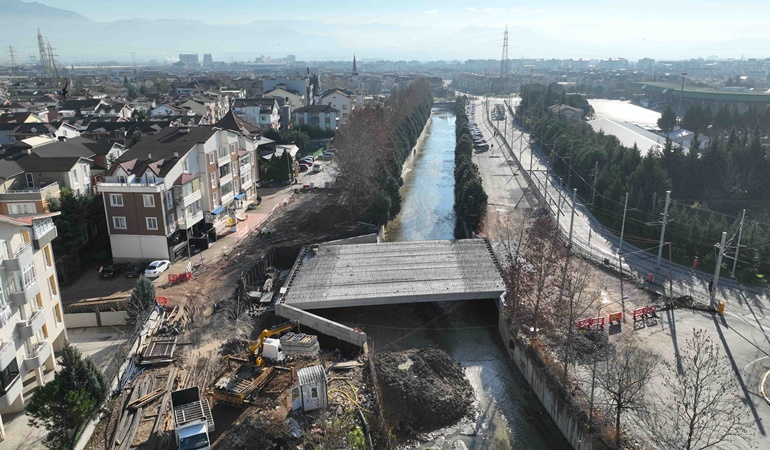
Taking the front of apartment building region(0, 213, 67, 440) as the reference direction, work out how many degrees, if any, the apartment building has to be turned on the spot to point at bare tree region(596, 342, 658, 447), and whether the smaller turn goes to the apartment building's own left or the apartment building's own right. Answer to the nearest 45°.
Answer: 0° — it already faces it

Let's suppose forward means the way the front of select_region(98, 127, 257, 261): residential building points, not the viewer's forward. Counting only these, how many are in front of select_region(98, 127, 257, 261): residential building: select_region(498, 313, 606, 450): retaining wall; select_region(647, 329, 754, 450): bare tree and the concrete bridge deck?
3

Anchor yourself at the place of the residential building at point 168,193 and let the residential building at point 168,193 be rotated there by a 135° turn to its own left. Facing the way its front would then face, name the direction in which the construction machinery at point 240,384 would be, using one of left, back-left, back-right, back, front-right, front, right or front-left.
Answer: back

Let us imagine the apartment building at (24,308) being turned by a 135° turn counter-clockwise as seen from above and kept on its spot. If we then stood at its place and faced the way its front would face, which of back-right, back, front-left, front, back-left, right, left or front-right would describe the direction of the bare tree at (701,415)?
back-right

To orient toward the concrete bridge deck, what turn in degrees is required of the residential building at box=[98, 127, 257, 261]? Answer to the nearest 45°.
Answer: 0° — it already faces it

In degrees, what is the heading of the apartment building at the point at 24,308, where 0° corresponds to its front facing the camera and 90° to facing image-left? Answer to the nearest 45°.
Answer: approximately 315°

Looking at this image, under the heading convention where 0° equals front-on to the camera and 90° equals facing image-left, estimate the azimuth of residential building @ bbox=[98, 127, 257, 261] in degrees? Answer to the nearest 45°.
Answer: approximately 315°

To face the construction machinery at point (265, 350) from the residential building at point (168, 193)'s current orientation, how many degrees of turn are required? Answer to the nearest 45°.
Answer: approximately 45° to its right

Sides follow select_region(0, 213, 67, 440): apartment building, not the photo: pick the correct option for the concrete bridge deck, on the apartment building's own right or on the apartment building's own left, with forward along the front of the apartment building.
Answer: on the apartment building's own left

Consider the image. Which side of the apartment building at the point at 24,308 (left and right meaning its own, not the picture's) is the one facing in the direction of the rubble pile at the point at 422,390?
front

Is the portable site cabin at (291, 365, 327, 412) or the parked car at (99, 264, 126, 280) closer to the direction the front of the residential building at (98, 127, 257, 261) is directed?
the portable site cabin

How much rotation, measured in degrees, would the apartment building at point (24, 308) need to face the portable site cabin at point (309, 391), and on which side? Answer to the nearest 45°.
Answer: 0° — it already faces it

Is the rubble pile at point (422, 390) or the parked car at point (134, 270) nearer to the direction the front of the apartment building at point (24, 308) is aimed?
the rubble pile

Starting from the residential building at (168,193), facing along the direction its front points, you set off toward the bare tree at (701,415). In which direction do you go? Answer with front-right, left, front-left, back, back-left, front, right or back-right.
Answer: front

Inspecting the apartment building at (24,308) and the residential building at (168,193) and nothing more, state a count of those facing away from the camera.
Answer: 0

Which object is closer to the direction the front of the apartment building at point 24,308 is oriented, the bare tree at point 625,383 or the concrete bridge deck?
the bare tree
